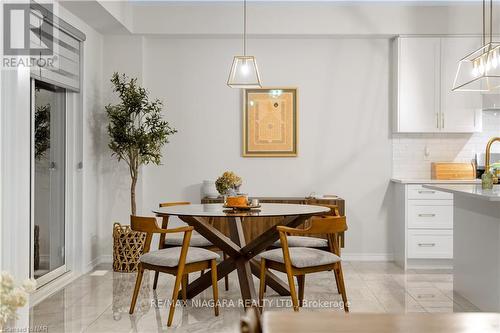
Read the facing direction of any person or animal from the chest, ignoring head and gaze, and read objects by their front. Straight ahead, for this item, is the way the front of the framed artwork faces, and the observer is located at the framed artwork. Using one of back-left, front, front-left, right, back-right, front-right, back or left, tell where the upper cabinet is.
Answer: left

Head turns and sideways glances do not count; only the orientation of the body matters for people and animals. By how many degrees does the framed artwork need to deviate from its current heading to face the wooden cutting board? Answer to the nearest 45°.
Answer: approximately 90° to its left

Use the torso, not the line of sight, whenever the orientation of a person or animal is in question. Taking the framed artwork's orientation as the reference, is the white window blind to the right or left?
on its right

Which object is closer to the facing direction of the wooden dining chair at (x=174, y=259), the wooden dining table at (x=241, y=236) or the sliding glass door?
the wooden dining table

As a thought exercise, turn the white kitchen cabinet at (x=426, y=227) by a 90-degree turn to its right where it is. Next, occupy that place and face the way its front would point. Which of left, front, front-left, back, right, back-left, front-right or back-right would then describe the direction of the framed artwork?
front

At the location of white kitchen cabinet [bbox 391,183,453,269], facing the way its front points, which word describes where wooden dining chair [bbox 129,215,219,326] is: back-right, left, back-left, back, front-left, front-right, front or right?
front-right

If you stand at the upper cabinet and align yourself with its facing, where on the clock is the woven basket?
The woven basket is roughly at 2 o'clock from the upper cabinet.

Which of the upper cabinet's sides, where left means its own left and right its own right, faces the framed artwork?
right

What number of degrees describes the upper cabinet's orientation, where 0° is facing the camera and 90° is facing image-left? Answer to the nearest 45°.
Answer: approximately 0°

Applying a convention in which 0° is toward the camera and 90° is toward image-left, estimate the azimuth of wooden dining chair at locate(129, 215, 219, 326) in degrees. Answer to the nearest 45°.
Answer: approximately 225°

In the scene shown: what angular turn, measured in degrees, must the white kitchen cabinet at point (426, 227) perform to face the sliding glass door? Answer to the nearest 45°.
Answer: approximately 45° to its right
